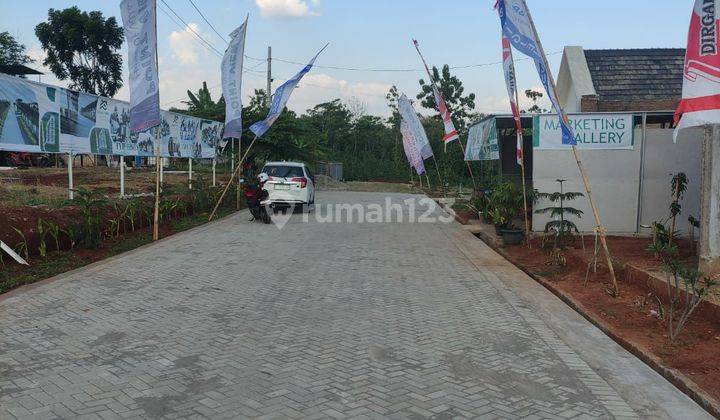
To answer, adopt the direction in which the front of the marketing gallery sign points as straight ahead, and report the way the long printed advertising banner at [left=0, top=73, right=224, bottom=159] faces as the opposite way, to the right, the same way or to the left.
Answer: to the left

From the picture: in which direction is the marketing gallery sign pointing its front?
toward the camera

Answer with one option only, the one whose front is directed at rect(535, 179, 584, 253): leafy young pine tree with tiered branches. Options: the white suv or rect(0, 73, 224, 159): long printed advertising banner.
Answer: the long printed advertising banner

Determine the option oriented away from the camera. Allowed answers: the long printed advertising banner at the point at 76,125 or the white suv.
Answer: the white suv

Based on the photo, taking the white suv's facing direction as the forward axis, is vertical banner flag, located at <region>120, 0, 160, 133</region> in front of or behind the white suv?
behind

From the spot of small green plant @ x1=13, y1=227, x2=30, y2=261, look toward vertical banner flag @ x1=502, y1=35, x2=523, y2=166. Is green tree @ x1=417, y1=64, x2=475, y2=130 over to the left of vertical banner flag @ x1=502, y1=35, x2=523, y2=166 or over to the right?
left

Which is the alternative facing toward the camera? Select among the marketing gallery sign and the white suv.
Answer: the marketing gallery sign

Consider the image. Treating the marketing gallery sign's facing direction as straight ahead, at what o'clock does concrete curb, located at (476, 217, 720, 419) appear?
The concrete curb is roughly at 12 o'clock from the marketing gallery sign.

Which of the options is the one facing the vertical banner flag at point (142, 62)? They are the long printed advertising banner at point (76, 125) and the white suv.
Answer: the long printed advertising banner

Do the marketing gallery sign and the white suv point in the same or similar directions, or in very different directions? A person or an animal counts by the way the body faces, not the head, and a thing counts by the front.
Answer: very different directions

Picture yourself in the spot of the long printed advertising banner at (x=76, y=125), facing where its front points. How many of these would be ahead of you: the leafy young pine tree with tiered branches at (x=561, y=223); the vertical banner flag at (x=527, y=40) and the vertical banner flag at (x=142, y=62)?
3

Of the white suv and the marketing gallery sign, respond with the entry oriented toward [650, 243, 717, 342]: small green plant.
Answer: the marketing gallery sign

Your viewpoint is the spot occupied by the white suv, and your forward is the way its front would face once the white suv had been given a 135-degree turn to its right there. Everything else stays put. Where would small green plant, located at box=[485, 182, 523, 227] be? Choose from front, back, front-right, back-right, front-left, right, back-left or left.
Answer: front

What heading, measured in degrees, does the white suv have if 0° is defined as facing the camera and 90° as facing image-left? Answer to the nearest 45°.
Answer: approximately 180°

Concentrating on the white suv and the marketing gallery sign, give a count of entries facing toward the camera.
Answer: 1
